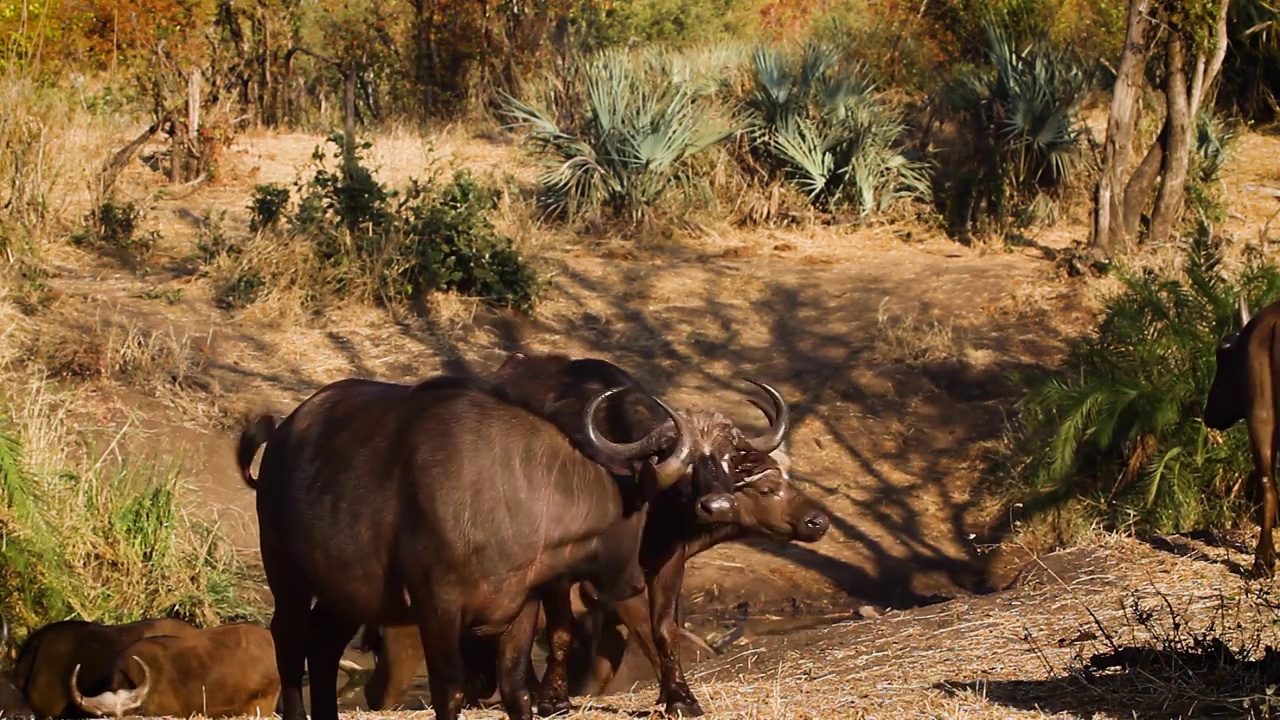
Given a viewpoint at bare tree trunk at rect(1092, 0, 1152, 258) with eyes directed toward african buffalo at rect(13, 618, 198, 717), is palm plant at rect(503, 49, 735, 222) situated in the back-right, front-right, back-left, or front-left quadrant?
front-right

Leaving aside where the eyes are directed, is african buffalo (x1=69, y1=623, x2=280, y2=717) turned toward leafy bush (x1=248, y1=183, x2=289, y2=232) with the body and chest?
no

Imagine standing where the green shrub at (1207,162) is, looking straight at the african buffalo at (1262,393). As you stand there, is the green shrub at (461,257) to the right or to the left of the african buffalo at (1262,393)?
right

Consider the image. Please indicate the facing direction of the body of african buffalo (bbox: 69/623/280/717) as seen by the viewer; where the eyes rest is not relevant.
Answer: to the viewer's left

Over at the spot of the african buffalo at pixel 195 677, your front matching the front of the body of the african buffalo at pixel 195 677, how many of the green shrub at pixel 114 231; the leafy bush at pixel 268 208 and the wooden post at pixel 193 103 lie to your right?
3

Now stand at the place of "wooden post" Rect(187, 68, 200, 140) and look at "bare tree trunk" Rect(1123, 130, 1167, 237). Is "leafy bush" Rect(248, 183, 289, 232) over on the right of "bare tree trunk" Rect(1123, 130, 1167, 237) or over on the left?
right

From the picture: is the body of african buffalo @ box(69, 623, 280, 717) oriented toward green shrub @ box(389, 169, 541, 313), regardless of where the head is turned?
no

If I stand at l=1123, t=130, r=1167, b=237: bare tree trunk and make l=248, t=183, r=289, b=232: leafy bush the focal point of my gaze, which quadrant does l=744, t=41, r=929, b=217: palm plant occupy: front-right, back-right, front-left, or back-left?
front-right

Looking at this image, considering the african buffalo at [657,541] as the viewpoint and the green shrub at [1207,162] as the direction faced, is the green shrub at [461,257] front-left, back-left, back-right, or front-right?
front-left

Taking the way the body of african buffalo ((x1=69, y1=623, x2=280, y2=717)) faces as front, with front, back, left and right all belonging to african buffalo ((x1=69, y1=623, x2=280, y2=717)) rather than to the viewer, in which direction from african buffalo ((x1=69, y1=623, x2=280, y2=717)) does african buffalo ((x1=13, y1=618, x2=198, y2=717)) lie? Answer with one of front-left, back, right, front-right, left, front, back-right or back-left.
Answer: front

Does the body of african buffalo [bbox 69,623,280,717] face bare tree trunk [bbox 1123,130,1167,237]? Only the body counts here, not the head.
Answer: no

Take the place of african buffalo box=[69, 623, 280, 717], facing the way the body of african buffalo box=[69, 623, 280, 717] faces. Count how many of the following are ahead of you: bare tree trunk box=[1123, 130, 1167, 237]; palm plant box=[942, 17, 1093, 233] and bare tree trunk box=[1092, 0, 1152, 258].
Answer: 0

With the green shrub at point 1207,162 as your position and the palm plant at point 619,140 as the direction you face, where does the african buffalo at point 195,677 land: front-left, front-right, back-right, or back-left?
front-left

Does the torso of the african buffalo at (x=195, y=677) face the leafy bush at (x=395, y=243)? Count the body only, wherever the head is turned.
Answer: no

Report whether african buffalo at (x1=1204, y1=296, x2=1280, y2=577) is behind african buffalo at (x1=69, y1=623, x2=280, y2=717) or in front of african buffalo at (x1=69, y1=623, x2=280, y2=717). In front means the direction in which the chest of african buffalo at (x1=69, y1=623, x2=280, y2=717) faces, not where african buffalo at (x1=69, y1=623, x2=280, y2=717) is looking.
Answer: behind
